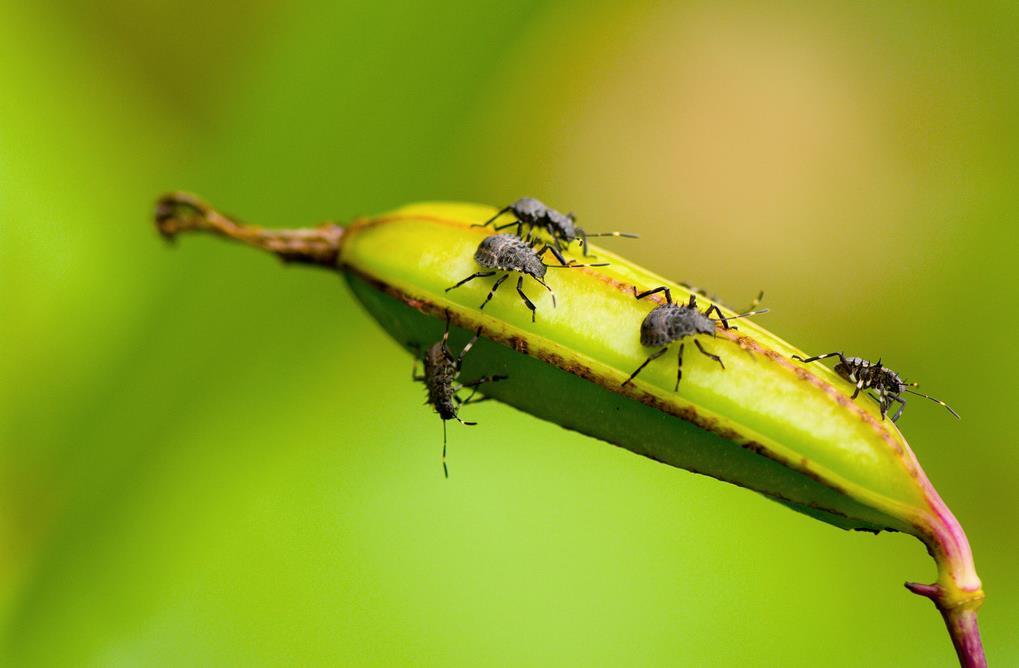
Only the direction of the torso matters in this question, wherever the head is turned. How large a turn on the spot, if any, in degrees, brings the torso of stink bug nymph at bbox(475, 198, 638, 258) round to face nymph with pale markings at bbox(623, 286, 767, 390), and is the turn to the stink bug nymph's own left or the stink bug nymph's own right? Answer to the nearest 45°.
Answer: approximately 45° to the stink bug nymph's own right

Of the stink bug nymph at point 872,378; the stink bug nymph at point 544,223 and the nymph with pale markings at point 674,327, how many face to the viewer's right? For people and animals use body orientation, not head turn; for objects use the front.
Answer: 3

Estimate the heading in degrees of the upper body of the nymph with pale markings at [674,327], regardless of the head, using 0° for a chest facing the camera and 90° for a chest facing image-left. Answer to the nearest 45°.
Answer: approximately 270°

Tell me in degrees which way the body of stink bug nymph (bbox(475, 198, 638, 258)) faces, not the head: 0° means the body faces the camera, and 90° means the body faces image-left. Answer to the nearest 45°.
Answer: approximately 270°

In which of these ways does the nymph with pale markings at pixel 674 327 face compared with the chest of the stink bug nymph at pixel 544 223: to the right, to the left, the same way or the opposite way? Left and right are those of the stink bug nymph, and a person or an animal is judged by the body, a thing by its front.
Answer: the same way

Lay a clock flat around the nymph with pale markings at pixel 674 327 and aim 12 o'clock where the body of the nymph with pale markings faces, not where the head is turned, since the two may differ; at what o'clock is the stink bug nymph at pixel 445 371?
The stink bug nymph is roughly at 7 o'clock from the nymph with pale markings.

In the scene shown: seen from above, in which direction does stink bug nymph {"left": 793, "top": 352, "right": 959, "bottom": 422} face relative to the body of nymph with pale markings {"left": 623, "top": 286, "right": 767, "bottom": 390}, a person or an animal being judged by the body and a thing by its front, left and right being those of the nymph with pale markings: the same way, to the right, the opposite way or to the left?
the same way

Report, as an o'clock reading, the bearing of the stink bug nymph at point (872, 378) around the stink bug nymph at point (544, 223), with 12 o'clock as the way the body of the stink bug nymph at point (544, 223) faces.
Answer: the stink bug nymph at point (872, 378) is roughly at 1 o'clock from the stink bug nymph at point (544, 223).

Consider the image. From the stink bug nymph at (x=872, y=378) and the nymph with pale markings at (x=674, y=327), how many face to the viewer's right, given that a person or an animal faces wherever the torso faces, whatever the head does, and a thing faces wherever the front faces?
2

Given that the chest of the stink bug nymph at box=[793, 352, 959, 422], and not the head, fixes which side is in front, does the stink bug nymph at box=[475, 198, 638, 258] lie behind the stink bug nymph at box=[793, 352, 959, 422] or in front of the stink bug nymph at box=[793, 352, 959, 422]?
behind

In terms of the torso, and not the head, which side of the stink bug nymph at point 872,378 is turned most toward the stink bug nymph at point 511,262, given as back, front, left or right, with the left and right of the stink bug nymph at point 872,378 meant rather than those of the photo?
back

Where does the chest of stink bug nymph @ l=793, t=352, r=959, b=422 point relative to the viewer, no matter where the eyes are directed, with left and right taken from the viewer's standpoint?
facing to the right of the viewer

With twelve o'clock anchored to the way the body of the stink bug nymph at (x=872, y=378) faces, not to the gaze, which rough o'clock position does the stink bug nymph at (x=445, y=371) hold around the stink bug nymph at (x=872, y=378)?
the stink bug nymph at (x=445, y=371) is roughly at 6 o'clock from the stink bug nymph at (x=872, y=378).
